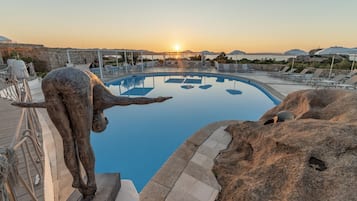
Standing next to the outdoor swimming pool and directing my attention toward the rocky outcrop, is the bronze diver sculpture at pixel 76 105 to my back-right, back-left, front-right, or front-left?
front-right

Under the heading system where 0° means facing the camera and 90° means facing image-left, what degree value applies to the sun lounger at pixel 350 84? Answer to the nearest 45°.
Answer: approximately 90°

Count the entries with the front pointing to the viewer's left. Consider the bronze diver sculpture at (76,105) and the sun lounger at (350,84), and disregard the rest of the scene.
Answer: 1

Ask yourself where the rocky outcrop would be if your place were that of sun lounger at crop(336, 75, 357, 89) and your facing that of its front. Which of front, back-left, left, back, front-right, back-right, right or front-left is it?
left

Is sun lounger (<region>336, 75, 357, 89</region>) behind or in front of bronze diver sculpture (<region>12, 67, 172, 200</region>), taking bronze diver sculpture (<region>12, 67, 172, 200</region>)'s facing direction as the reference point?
in front

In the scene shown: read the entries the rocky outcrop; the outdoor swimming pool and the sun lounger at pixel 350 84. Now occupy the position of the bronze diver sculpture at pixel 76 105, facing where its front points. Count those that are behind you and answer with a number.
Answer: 0

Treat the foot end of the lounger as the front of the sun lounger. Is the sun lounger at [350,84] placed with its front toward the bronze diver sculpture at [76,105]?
no

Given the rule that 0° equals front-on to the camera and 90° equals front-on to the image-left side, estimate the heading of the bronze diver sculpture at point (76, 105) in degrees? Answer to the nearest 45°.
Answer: approximately 225°

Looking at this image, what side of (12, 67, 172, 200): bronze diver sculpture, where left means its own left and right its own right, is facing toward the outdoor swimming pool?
front

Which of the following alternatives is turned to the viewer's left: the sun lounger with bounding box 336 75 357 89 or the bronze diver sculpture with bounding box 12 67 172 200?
the sun lounger
